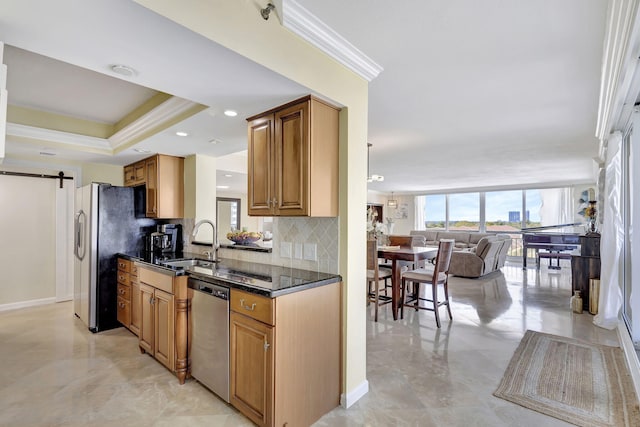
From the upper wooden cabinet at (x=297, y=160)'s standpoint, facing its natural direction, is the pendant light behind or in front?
behind

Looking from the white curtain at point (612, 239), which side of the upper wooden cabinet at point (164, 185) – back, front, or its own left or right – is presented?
left

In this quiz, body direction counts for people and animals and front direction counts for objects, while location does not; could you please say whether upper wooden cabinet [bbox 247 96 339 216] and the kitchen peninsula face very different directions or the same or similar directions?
same or similar directions

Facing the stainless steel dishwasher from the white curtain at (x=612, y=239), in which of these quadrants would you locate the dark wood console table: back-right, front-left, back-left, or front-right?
back-right

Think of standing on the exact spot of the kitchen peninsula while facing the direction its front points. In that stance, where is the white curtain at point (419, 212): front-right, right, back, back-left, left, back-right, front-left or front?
back

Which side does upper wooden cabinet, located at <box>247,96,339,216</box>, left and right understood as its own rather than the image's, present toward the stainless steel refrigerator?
right

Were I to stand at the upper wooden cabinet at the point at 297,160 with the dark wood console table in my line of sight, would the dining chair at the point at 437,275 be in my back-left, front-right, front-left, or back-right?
front-left

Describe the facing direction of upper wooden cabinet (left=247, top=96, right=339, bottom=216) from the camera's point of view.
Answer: facing the viewer and to the left of the viewer
